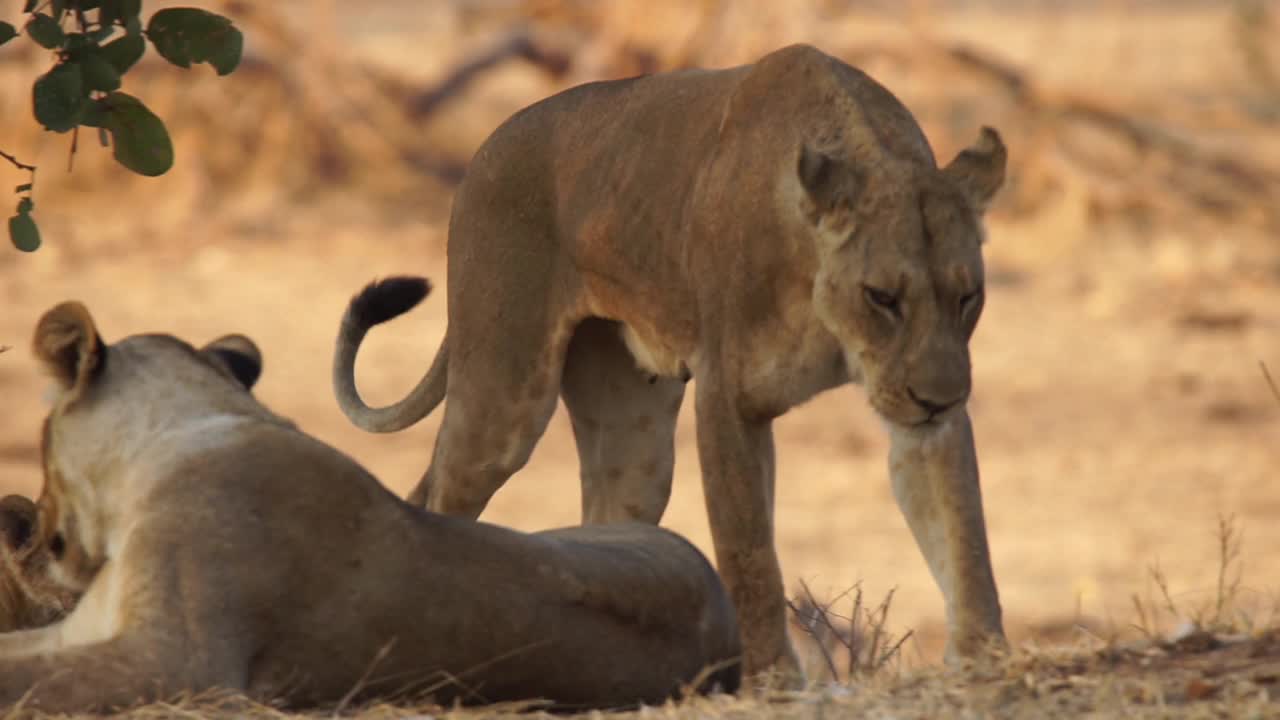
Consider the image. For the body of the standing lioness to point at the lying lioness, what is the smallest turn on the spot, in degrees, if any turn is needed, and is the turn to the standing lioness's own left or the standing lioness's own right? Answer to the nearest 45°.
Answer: approximately 90° to the standing lioness's own right

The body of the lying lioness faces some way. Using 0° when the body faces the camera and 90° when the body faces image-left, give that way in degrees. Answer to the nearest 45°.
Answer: approximately 90°

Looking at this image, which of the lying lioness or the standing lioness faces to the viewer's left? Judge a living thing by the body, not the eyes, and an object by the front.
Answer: the lying lioness

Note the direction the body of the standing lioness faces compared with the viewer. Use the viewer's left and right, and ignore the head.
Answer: facing the viewer and to the right of the viewer
